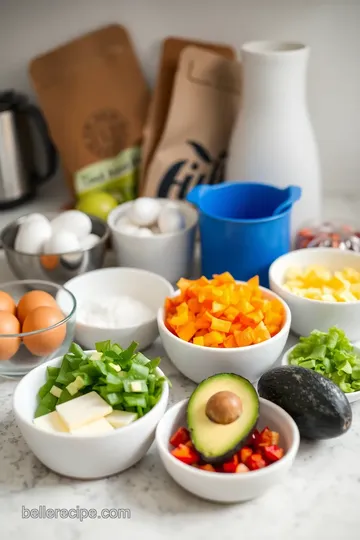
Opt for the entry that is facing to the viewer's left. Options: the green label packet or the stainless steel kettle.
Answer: the stainless steel kettle

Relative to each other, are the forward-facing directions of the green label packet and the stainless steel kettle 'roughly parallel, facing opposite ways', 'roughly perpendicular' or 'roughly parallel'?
roughly perpendicular

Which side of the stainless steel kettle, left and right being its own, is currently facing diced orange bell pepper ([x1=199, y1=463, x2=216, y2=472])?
left

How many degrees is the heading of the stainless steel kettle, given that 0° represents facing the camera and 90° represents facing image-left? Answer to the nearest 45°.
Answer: approximately 90°

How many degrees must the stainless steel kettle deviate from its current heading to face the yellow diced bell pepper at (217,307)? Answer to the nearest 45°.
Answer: approximately 90° to its left

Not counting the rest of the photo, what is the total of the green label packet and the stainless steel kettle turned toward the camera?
1
